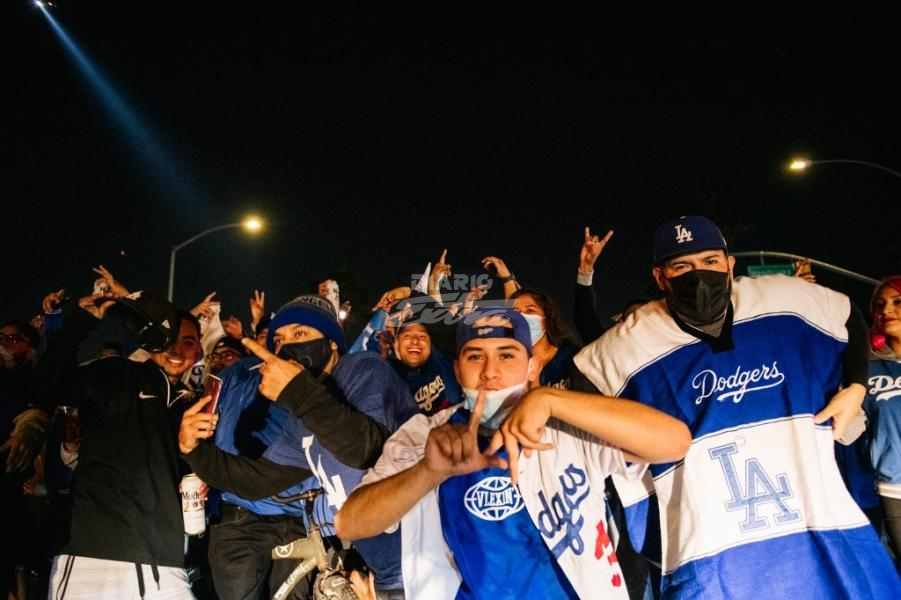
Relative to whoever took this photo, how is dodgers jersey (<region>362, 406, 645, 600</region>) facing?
facing the viewer

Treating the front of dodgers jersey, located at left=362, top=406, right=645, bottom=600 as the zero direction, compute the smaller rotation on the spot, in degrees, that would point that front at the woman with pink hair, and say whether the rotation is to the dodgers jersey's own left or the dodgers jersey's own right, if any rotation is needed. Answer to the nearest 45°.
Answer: approximately 135° to the dodgers jersey's own left

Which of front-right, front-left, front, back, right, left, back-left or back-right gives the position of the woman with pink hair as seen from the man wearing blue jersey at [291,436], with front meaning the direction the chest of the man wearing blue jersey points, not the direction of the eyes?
back-left

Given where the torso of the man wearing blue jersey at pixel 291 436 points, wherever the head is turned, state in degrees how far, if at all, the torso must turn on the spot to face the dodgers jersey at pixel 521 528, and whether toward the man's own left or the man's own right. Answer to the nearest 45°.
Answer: approximately 90° to the man's own left

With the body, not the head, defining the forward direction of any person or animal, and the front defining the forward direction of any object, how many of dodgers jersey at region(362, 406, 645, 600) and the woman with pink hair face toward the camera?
2

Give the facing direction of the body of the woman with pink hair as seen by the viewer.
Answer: toward the camera

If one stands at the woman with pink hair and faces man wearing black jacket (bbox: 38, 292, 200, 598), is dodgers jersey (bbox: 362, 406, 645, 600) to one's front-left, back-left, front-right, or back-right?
front-left

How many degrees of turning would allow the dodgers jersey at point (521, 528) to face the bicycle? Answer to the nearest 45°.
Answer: approximately 135° to its right

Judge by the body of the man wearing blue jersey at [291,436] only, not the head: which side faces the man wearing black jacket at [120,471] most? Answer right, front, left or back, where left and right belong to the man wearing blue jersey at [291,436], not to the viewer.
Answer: right
